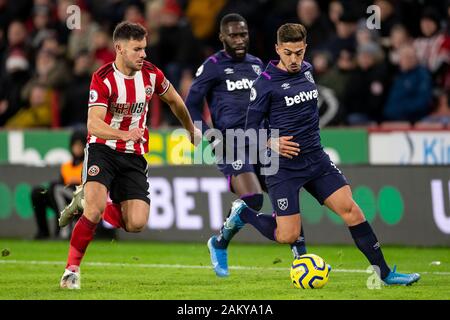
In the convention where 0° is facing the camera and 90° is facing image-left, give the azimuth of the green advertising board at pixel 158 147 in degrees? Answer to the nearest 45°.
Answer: approximately 0°

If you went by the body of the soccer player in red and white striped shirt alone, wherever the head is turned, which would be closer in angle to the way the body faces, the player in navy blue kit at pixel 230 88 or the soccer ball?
the soccer ball

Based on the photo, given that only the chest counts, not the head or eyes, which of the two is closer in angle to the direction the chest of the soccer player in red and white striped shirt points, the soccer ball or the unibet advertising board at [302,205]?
the soccer ball

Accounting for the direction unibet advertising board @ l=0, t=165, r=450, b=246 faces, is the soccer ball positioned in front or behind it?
in front

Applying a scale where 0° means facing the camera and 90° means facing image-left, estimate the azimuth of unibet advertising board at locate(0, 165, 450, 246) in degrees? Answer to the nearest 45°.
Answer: approximately 0°

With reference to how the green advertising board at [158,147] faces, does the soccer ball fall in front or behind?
in front

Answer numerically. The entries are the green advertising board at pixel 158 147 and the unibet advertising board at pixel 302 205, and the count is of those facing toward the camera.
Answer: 2

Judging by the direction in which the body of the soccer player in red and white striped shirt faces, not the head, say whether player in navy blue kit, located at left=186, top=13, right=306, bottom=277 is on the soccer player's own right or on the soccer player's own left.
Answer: on the soccer player's own left
